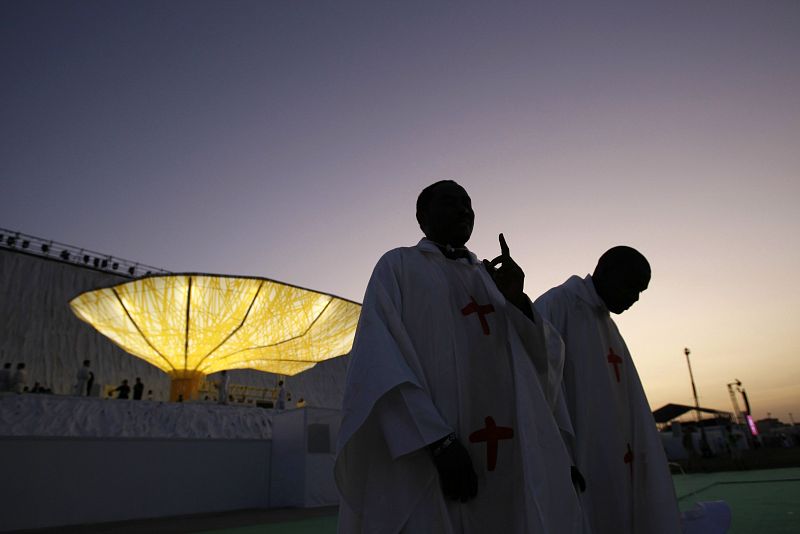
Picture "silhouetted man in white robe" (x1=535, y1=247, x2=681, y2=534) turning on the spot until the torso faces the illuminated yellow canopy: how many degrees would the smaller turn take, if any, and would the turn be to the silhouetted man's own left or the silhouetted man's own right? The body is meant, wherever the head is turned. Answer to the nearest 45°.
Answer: approximately 180°

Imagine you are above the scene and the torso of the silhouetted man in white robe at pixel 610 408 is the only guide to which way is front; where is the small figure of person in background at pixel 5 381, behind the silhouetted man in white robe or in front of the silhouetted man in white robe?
behind

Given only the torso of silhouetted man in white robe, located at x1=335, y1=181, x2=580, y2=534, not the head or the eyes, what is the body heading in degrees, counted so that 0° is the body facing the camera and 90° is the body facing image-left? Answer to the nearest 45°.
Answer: approximately 315°

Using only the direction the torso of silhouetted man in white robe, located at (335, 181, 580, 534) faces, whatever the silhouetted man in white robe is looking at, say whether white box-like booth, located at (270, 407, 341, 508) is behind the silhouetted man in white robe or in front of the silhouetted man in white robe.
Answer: behind

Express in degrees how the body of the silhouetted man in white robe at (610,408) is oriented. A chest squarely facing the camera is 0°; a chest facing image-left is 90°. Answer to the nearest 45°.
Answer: approximately 315°

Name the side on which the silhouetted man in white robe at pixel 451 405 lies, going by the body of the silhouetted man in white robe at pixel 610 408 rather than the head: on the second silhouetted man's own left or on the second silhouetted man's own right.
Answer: on the second silhouetted man's own right

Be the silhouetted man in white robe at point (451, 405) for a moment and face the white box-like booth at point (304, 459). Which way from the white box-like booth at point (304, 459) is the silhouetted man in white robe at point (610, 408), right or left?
right

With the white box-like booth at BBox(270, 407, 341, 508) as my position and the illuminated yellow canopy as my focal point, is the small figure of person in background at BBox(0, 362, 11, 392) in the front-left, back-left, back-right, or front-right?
front-left

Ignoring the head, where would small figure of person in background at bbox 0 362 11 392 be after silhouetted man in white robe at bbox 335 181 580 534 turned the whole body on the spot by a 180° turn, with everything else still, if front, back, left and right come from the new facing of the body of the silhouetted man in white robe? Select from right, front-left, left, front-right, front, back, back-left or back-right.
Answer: front

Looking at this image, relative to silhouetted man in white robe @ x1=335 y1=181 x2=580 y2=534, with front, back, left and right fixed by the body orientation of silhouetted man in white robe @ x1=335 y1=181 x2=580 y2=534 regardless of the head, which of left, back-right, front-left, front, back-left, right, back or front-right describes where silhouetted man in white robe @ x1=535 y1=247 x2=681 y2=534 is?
left

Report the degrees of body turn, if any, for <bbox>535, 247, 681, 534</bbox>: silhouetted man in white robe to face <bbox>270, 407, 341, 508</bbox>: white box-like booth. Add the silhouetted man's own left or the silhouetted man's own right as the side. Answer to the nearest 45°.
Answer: approximately 180°

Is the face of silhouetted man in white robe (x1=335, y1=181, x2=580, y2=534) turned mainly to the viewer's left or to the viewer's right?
to the viewer's right

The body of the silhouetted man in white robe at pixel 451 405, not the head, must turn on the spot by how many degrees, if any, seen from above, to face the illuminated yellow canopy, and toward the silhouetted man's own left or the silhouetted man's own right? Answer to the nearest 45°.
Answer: approximately 180°

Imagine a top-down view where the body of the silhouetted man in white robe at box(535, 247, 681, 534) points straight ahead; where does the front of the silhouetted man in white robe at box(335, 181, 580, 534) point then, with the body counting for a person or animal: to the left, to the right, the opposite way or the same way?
the same way
